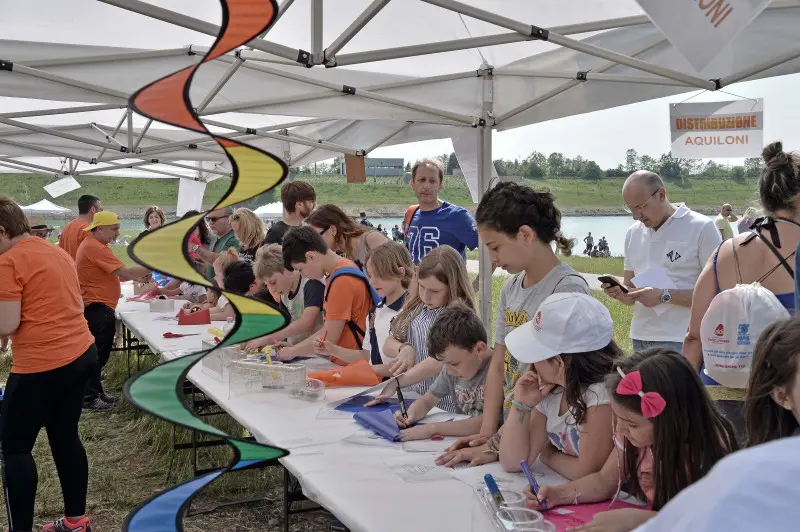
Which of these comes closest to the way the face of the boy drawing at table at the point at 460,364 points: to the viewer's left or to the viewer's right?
to the viewer's left

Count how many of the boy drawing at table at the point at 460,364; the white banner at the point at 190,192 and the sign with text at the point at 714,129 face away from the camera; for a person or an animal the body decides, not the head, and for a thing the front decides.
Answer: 0

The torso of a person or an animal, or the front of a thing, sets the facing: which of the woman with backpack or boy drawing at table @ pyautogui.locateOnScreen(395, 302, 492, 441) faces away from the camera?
the woman with backpack

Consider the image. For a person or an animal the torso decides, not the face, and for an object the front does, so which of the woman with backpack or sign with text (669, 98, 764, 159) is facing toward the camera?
the sign with text

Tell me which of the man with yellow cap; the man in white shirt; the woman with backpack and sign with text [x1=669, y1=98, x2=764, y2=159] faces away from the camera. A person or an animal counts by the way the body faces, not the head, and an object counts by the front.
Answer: the woman with backpack

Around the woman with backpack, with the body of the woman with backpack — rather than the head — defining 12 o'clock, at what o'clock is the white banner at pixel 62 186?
The white banner is roughly at 10 o'clock from the woman with backpack.

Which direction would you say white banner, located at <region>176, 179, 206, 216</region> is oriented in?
toward the camera

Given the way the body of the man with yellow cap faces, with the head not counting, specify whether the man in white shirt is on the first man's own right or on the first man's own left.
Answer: on the first man's own right

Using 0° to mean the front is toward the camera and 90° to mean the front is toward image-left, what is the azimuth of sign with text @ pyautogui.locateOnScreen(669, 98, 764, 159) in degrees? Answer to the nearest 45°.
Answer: approximately 0°

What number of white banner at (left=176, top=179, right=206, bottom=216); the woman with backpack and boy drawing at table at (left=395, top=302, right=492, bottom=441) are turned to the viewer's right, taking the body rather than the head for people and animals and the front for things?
0

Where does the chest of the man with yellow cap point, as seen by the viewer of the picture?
to the viewer's right
